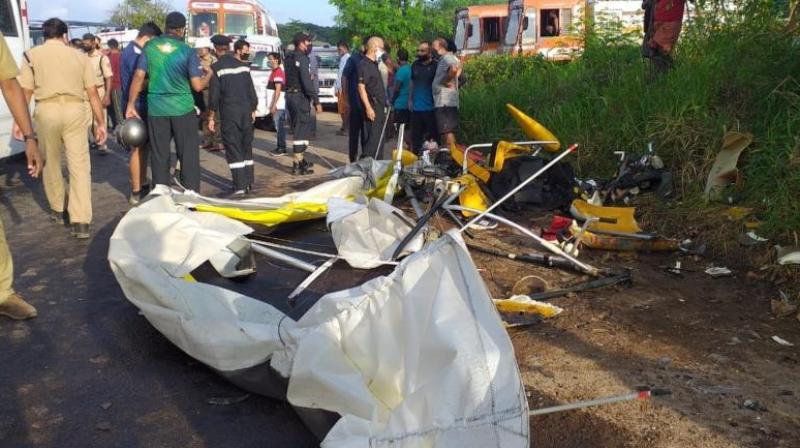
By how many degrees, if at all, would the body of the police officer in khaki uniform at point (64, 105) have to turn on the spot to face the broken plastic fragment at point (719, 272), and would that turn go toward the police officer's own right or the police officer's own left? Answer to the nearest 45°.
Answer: approximately 135° to the police officer's own right

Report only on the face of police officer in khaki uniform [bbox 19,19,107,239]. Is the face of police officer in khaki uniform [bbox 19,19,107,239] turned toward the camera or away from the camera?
away from the camera

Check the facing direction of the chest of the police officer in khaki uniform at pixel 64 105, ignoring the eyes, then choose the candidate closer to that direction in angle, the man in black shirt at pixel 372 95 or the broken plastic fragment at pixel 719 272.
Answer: the man in black shirt

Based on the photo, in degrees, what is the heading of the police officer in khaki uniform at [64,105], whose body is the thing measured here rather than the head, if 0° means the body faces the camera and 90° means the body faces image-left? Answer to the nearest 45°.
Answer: approximately 180°

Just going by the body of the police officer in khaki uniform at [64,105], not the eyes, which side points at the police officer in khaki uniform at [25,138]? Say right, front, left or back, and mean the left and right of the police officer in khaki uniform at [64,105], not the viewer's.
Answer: back
